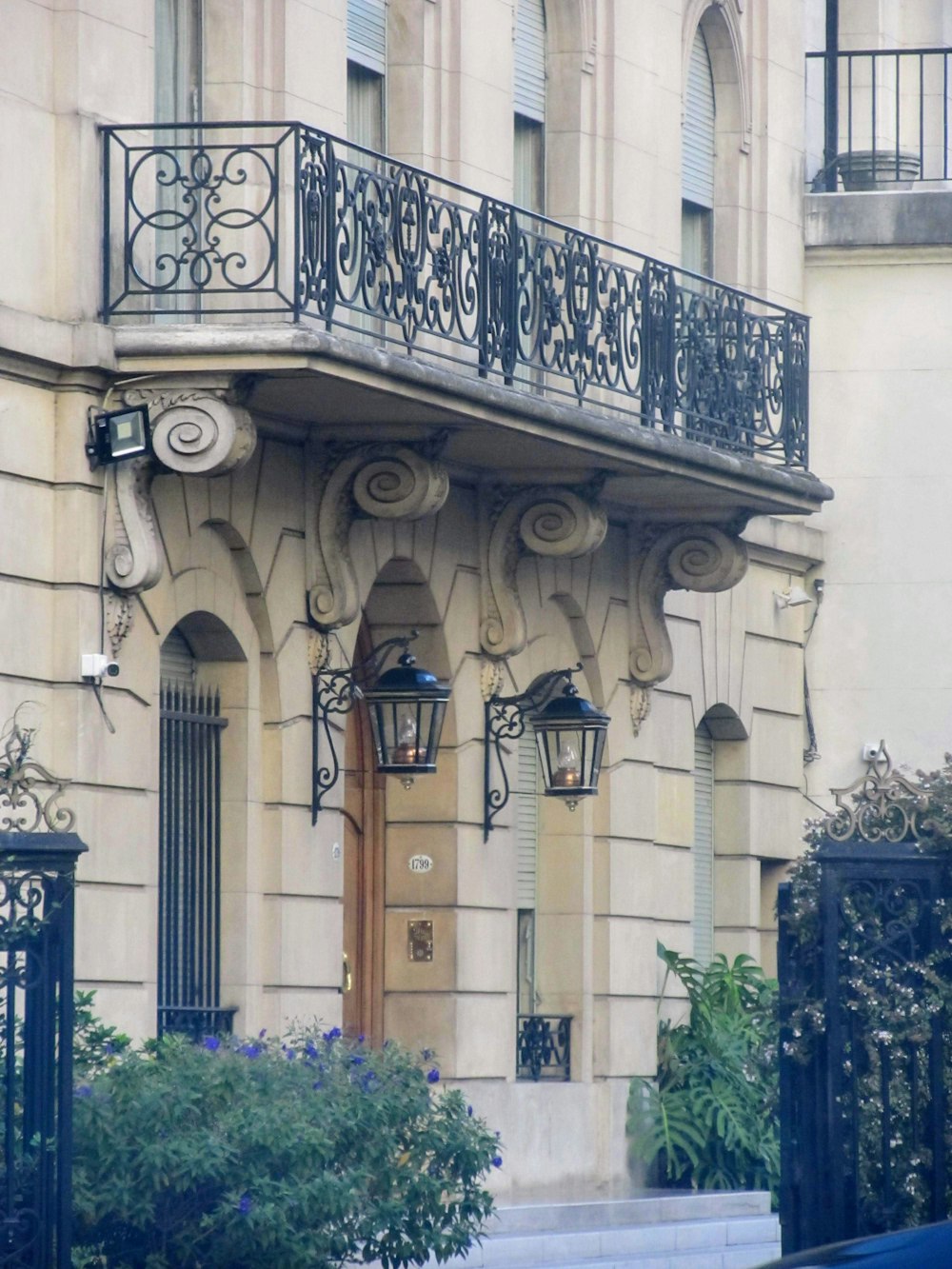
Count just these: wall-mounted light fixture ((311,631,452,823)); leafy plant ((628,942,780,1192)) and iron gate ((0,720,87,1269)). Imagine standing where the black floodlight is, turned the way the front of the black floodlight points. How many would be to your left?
2

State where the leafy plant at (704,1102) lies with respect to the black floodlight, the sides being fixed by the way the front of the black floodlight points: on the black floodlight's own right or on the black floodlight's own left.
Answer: on the black floodlight's own left

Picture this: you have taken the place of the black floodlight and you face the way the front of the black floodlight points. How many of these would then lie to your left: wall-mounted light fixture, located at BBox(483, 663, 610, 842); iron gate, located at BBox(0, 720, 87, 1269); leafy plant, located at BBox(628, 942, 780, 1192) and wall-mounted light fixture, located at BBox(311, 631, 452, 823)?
3

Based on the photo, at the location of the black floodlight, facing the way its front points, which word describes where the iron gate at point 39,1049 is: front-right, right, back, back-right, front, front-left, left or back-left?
front-right

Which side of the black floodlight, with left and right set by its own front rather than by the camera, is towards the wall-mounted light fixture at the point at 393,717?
left

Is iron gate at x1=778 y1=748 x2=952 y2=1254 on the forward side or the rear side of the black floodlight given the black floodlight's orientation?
on the forward side

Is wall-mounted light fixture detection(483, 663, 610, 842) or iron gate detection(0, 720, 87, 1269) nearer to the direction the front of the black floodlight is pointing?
the iron gate

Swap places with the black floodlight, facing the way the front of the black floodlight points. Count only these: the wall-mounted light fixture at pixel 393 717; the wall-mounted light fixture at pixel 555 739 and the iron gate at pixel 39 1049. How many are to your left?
2

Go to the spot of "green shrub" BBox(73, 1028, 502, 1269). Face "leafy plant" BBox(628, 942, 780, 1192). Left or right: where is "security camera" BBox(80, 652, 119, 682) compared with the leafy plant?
left

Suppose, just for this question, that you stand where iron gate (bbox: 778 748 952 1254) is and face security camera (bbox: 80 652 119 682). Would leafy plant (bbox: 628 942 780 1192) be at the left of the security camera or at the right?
right

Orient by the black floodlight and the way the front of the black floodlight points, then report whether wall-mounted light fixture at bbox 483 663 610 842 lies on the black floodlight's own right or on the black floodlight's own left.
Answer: on the black floodlight's own left
